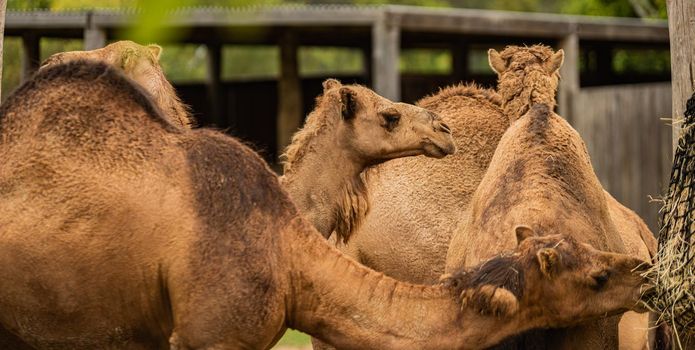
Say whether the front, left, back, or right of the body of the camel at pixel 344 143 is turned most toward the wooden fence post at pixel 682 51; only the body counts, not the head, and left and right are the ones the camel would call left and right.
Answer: front

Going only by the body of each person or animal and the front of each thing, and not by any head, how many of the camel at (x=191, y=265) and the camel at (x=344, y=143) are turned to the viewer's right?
2

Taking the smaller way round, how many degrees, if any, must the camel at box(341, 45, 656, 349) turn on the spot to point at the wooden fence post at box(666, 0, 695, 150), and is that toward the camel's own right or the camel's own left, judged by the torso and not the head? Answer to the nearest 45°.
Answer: approximately 90° to the camel's own right

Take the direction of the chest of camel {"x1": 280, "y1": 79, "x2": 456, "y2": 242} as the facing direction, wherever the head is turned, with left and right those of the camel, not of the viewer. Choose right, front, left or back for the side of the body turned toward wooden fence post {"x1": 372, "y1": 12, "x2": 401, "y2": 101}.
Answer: left

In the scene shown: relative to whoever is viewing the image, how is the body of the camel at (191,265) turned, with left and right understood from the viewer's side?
facing to the right of the viewer

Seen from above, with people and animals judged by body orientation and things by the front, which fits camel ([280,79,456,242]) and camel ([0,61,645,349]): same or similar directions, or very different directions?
same or similar directions

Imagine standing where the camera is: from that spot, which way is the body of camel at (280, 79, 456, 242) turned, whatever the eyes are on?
to the viewer's right

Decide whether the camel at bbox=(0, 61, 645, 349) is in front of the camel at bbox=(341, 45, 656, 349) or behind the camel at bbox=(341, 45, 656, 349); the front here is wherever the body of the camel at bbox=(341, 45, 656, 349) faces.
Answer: behind

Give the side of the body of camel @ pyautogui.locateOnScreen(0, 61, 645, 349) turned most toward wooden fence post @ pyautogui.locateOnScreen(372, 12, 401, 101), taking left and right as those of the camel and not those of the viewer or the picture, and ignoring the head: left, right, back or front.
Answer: left
